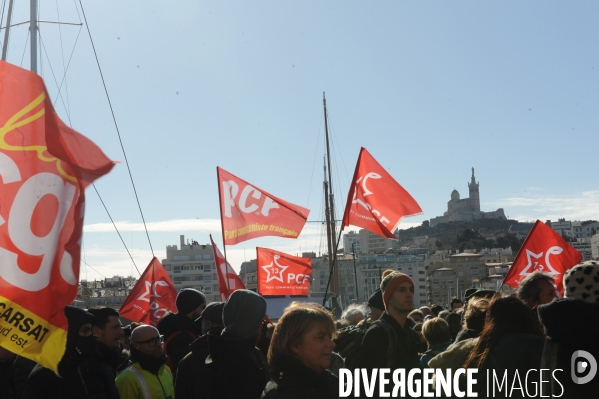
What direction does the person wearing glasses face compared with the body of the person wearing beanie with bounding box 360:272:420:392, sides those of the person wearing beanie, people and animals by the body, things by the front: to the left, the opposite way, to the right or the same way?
the same way

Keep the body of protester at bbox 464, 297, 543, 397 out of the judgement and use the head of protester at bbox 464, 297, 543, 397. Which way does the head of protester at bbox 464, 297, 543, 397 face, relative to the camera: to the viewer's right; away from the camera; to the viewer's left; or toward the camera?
away from the camera

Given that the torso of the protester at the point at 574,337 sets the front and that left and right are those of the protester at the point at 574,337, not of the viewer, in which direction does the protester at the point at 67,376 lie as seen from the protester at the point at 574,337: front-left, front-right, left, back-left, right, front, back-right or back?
left

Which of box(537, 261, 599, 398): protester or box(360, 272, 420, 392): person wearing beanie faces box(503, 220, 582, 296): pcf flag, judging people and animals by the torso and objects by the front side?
the protester

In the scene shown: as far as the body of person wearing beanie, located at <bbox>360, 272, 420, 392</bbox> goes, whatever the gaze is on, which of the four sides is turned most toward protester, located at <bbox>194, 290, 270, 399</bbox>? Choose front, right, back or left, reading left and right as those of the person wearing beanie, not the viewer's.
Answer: right

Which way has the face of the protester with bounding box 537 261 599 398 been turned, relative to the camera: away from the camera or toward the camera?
away from the camera

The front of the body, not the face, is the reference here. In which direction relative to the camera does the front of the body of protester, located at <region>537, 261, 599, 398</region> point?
away from the camera

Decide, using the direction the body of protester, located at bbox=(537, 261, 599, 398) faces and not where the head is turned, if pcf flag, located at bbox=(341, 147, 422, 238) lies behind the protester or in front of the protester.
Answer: in front

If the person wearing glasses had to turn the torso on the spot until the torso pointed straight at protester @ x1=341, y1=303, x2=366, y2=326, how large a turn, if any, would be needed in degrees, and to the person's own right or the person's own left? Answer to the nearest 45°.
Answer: approximately 90° to the person's own left
